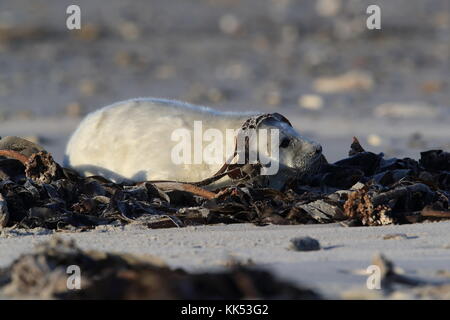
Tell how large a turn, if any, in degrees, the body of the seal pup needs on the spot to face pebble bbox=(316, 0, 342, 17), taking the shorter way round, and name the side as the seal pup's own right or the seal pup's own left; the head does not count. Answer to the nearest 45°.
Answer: approximately 90° to the seal pup's own left

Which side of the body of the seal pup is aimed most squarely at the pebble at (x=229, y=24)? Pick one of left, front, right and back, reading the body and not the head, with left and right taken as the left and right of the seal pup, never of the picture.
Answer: left

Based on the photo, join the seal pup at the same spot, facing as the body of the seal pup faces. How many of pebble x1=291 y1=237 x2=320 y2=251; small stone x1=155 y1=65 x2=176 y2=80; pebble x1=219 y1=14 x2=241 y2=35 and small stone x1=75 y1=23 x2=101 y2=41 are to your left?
3

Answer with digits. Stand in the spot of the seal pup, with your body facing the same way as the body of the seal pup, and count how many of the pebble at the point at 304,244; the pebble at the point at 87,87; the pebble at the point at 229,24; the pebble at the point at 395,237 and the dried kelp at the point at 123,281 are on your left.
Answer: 2

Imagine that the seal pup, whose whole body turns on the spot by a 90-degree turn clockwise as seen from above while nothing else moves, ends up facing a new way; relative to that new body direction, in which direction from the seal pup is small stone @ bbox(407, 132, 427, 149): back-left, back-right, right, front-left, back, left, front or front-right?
back-left

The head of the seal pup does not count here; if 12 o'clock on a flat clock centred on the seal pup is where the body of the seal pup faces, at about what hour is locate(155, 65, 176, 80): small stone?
The small stone is roughly at 9 o'clock from the seal pup.

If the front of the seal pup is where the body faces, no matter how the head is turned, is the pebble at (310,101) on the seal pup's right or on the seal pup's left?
on the seal pup's left

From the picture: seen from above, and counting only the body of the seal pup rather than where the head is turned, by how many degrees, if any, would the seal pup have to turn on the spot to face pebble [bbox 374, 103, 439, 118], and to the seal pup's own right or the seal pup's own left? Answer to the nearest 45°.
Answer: approximately 45° to the seal pup's own left

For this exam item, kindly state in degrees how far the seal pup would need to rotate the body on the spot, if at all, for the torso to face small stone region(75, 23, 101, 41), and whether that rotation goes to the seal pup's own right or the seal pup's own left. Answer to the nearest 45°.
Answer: approximately 90° to the seal pup's own left

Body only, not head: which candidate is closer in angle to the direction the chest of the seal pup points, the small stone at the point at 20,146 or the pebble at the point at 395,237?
the pebble

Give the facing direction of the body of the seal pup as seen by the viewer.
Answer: to the viewer's right

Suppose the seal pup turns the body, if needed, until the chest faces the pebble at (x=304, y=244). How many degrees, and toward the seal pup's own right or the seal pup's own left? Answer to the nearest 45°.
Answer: approximately 45° to the seal pup's own right

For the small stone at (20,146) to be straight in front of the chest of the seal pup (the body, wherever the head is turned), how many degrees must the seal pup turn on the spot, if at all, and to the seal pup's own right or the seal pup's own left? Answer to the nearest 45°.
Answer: approximately 180°
